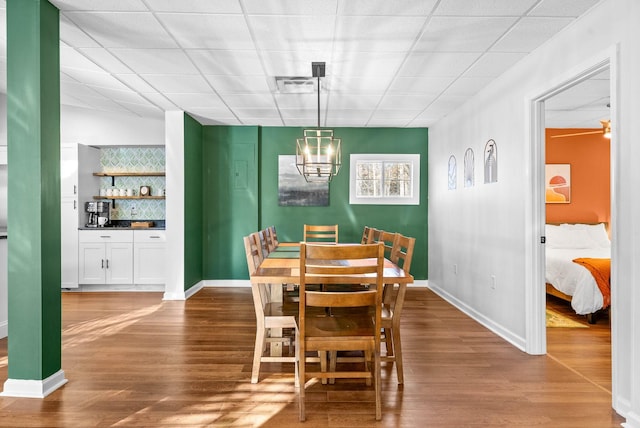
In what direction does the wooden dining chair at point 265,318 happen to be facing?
to the viewer's right

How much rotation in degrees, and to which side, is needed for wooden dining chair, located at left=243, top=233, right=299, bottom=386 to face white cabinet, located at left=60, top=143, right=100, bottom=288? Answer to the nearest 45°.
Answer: approximately 135° to its left

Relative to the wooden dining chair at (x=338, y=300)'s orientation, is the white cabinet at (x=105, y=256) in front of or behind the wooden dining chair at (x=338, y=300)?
in front

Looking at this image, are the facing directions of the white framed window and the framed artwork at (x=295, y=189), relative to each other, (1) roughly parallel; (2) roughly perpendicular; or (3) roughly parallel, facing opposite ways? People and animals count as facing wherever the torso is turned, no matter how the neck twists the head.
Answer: roughly parallel

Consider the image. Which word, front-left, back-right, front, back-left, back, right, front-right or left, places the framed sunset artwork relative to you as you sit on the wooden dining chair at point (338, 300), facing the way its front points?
front-right

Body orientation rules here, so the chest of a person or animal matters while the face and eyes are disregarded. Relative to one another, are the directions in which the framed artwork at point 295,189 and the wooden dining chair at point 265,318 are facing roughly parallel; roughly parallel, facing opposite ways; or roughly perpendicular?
roughly perpendicular

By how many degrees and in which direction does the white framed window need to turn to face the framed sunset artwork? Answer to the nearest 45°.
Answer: approximately 90° to its left

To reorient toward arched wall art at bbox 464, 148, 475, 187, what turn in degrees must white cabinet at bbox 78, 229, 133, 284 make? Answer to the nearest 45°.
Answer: approximately 45° to its left

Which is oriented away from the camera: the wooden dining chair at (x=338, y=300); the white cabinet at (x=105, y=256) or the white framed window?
the wooden dining chair

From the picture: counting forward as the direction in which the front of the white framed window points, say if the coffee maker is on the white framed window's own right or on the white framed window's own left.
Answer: on the white framed window's own right

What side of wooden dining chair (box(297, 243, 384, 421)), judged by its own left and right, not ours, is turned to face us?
back

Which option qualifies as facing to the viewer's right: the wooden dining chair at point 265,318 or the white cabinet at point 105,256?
the wooden dining chair

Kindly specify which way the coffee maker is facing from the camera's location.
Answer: facing the viewer

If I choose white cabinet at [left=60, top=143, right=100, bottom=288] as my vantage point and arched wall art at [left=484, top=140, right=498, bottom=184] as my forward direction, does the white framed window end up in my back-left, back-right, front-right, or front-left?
front-left

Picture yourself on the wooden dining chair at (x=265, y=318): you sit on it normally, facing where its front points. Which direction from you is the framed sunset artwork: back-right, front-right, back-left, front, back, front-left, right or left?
front-left

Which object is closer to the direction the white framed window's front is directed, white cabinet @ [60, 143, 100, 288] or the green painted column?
the green painted column

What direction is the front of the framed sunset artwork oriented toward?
toward the camera

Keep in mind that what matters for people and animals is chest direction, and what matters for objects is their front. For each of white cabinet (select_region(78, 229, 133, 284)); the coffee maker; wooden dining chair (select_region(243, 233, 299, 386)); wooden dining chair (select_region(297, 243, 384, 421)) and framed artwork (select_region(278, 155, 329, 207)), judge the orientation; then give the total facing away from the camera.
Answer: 1

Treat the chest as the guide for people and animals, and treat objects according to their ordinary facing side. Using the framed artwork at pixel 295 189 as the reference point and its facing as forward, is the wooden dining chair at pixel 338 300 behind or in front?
in front

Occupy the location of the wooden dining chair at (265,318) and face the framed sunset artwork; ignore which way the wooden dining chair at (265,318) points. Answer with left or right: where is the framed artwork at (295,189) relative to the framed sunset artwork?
left

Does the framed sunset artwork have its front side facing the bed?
yes

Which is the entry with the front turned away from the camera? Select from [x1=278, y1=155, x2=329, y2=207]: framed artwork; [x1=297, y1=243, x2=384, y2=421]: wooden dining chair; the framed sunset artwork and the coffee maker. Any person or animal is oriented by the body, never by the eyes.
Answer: the wooden dining chair
